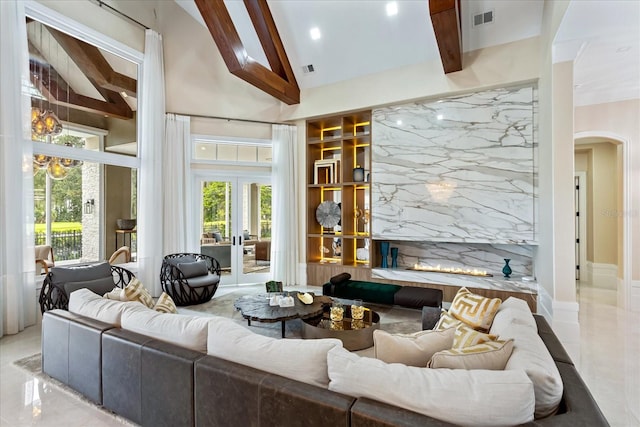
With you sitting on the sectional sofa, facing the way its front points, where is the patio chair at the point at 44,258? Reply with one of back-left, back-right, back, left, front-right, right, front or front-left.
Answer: left

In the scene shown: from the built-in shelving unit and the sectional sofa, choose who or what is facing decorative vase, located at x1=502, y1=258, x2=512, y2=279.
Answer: the sectional sofa

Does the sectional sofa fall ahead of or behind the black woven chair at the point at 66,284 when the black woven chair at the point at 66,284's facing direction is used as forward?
ahead

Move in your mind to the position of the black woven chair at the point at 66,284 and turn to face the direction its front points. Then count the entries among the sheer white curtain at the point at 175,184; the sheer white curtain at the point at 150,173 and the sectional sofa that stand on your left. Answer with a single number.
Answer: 2

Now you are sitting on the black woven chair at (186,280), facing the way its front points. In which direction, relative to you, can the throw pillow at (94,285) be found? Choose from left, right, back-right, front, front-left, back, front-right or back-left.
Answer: right

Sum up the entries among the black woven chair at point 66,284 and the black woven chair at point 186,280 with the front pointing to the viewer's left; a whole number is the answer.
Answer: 0

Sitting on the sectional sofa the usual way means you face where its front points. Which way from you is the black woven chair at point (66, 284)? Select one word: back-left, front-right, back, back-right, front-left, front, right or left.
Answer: left

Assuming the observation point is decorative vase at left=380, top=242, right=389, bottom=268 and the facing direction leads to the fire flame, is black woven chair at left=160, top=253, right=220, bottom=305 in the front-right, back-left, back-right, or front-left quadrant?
back-right
